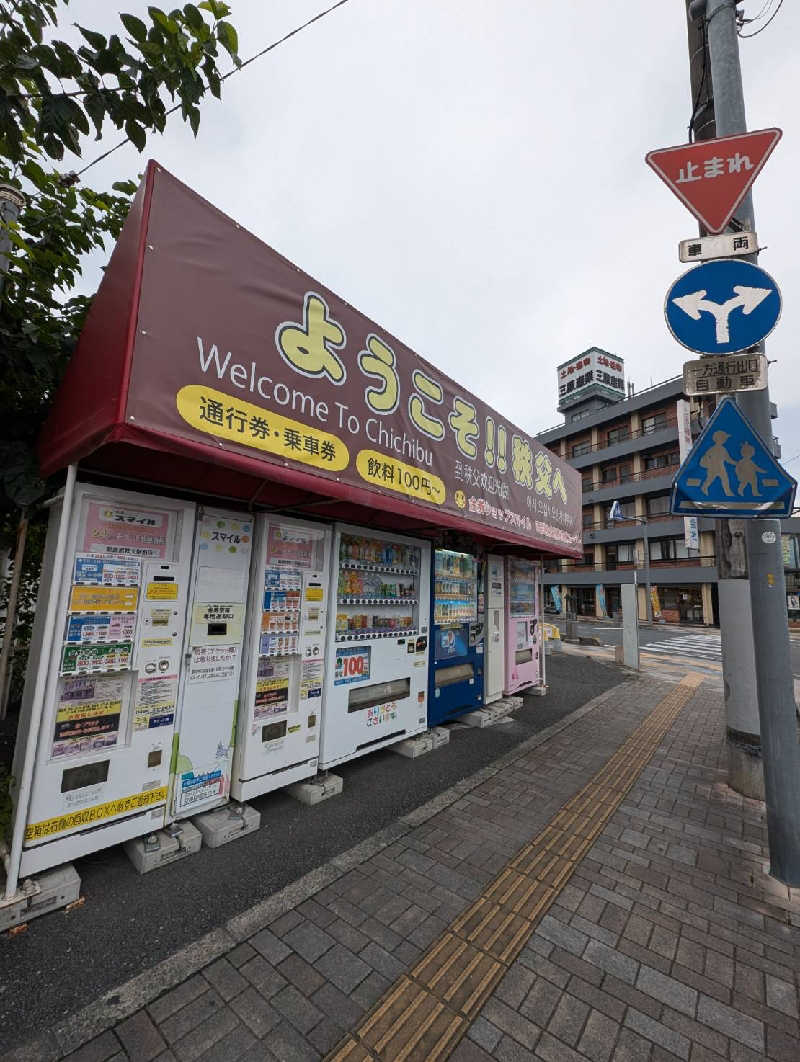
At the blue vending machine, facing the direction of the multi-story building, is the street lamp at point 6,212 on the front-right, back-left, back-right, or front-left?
back-left

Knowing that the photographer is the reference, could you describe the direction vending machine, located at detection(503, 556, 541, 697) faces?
facing the viewer and to the right of the viewer

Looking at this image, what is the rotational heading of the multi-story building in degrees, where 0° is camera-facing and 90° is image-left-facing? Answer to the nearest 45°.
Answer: approximately 45°

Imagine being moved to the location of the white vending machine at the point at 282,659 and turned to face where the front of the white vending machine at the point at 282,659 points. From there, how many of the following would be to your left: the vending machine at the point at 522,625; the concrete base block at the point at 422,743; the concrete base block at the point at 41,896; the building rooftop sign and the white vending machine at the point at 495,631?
4

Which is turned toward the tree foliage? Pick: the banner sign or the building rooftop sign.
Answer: the building rooftop sign

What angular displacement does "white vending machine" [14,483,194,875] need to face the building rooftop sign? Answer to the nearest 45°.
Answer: approximately 90° to its left

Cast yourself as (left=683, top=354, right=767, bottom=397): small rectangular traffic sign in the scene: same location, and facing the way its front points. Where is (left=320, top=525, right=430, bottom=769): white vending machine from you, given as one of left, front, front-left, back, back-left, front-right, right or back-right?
right

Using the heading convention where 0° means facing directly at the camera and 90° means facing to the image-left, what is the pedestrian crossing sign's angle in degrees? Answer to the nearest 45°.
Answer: approximately 0°

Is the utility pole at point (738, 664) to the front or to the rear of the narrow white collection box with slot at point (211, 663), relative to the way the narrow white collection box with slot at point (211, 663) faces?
to the front

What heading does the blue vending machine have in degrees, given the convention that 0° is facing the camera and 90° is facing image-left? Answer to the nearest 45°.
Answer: approximately 315°

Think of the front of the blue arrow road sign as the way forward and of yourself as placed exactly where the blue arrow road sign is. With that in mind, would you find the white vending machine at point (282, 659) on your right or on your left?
on your right

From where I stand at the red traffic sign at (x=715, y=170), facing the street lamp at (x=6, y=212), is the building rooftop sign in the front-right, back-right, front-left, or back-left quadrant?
back-right

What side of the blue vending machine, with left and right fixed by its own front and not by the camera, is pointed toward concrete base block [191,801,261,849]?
right
